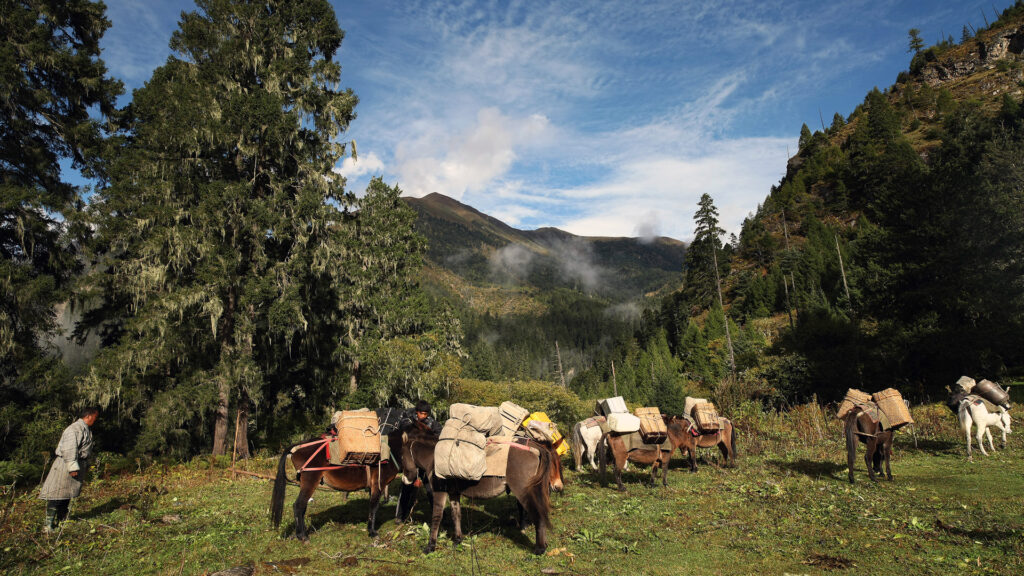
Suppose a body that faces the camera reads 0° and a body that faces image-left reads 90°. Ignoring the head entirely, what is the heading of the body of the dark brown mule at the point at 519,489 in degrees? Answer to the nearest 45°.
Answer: approximately 90°

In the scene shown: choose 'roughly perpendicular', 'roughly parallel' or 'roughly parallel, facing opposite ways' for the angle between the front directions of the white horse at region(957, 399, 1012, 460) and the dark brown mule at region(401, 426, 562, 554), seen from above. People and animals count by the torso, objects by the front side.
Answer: roughly parallel, facing opposite ways

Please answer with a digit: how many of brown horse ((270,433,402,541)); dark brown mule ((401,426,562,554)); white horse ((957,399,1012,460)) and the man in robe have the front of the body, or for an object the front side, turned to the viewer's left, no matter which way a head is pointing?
1

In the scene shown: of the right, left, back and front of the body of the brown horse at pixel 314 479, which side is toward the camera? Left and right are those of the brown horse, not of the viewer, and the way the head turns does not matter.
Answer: right

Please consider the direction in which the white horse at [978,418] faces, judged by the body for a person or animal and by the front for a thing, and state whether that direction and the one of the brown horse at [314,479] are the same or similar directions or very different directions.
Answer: same or similar directions

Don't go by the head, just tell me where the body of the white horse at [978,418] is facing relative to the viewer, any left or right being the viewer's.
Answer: facing away from the viewer and to the right of the viewer

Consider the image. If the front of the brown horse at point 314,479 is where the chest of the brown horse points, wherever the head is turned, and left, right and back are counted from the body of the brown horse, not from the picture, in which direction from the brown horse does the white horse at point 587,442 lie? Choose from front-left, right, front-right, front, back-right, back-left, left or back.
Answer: front-left

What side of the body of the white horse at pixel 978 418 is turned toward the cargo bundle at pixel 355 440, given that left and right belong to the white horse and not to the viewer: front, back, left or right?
back

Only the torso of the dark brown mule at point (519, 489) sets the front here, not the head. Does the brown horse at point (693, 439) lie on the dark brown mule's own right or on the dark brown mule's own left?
on the dark brown mule's own right

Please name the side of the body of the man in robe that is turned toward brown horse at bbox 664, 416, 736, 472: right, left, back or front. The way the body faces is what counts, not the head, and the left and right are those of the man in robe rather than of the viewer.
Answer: front

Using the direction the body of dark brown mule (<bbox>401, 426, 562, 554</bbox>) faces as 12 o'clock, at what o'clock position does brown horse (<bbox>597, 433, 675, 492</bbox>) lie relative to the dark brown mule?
The brown horse is roughly at 4 o'clock from the dark brown mule.

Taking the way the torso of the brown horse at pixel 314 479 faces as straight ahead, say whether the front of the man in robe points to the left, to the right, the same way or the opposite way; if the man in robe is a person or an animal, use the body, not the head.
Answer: the same way

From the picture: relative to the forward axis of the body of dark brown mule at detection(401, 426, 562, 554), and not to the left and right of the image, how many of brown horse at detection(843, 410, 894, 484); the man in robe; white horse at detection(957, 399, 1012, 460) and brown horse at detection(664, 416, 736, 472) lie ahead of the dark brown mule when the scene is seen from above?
1

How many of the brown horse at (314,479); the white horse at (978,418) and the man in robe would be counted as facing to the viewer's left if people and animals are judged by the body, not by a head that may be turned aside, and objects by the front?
0

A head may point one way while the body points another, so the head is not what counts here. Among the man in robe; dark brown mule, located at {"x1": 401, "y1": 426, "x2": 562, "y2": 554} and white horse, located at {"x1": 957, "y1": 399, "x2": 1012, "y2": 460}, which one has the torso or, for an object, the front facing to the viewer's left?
the dark brown mule
